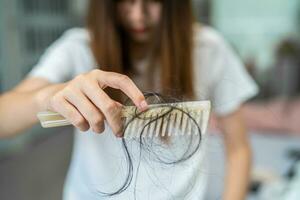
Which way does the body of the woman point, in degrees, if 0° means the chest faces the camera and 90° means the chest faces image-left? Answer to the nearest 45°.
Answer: approximately 0°
